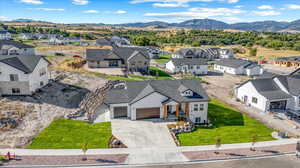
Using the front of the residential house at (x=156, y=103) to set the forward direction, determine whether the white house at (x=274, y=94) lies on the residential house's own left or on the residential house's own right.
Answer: on the residential house's own left

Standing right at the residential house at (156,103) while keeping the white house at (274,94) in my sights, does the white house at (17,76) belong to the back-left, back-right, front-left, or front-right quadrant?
back-left

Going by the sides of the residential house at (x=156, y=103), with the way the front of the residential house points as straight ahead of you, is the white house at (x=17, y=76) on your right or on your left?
on your right

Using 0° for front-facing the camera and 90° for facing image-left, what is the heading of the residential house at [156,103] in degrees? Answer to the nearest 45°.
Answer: approximately 0°

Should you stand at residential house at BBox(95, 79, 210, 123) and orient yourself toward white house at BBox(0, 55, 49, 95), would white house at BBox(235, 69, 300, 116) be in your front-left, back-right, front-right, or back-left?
back-right
